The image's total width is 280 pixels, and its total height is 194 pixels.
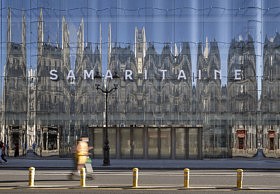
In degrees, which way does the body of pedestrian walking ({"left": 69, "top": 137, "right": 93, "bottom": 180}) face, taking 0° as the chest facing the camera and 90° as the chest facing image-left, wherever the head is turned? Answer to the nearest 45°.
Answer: approximately 270°

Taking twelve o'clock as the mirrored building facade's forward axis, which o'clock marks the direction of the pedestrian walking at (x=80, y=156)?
The pedestrian walking is roughly at 12 o'clock from the mirrored building facade.

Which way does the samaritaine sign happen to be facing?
toward the camera

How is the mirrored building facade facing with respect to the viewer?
toward the camera

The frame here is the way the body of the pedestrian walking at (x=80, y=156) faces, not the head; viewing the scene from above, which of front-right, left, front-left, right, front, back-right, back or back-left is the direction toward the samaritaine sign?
left

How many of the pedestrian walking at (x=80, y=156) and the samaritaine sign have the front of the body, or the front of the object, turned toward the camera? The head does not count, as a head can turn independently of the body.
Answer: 1

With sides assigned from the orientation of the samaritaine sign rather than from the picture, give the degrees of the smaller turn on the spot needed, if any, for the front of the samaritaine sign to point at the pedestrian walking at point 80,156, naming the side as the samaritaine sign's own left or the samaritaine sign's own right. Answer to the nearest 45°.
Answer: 0° — it already faces them

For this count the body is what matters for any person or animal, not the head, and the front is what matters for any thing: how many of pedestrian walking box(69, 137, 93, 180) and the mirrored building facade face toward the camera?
1

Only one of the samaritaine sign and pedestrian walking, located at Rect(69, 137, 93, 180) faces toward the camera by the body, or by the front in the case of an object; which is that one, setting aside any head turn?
the samaritaine sign

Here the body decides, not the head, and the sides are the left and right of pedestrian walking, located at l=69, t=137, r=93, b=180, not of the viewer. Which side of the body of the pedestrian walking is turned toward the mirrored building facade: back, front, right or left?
left

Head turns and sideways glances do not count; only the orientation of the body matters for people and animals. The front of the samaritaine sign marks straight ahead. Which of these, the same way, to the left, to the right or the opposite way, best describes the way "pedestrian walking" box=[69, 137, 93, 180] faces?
to the left
